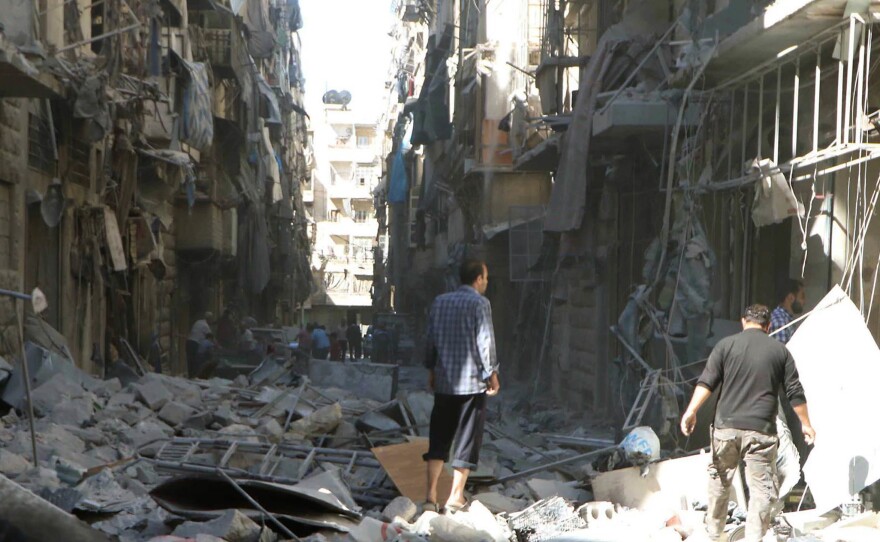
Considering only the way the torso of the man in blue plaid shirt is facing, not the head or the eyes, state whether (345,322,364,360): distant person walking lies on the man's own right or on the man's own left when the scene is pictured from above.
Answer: on the man's own left

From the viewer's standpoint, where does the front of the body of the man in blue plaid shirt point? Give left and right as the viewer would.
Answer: facing away from the viewer and to the right of the viewer

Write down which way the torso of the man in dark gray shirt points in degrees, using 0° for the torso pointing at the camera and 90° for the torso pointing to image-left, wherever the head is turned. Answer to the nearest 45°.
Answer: approximately 180°

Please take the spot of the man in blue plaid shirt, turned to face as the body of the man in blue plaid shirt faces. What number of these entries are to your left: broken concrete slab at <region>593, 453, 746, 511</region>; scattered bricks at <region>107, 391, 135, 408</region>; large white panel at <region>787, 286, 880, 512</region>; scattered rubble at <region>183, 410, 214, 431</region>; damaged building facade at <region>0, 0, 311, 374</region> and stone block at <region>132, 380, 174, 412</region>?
4

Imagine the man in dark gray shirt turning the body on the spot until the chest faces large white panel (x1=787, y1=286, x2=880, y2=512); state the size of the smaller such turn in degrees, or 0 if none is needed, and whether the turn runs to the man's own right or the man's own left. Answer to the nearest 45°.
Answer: approximately 45° to the man's own right

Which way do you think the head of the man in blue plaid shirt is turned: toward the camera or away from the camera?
away from the camera

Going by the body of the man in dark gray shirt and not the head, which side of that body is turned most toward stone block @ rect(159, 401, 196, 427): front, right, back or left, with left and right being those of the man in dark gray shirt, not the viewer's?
left
